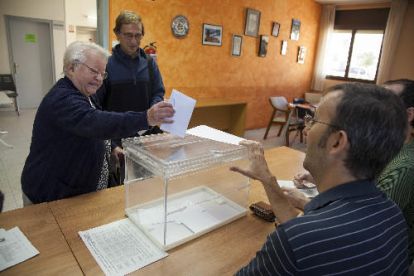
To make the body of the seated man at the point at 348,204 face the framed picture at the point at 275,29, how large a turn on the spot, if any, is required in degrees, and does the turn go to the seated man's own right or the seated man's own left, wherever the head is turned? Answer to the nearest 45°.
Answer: approximately 45° to the seated man's own right

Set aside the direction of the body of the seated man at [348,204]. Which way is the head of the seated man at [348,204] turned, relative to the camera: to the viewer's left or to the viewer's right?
to the viewer's left

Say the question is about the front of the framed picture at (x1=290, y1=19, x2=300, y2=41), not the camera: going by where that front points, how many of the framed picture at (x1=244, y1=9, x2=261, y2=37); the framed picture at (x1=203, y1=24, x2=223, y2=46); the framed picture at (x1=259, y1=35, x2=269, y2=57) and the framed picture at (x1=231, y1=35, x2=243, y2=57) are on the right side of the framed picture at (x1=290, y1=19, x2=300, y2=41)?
4

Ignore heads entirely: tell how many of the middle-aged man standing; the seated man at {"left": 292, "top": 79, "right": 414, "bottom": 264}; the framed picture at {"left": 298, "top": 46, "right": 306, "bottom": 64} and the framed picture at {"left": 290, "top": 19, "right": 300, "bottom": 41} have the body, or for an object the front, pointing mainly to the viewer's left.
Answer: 1

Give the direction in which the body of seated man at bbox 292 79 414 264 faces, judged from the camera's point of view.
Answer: to the viewer's left

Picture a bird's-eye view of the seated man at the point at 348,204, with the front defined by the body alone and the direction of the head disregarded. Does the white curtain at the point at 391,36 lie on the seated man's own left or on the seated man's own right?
on the seated man's own right

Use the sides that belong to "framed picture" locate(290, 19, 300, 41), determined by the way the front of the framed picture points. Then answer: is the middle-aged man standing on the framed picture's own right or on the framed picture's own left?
on the framed picture's own right

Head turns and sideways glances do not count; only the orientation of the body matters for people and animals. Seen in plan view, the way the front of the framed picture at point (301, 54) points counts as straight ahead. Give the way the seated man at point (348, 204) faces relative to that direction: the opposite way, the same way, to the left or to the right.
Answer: the opposite way

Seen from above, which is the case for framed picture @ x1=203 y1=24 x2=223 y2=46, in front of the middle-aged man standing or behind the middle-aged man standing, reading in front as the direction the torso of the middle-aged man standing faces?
behind

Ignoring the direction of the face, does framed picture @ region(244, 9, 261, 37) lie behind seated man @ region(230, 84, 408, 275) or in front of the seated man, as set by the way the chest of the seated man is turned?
in front
